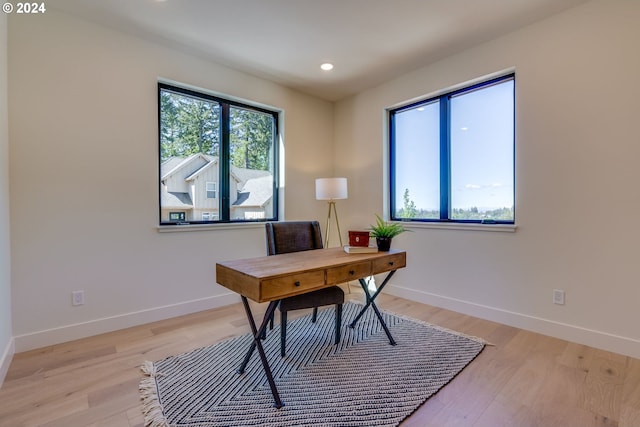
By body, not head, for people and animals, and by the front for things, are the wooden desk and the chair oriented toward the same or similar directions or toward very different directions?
same or similar directions

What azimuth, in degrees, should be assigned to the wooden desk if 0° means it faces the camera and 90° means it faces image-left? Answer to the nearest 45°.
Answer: approximately 315°

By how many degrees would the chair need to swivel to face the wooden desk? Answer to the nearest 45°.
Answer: approximately 45° to its right

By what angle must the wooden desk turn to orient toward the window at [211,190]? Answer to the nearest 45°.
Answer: approximately 180°

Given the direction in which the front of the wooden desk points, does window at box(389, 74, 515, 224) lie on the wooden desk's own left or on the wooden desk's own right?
on the wooden desk's own left

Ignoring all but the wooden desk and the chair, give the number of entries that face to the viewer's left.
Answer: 0

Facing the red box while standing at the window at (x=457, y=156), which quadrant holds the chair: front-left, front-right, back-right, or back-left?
front-right

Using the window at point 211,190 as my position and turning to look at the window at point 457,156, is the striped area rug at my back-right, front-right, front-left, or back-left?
front-right

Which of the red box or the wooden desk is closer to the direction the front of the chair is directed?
the wooden desk
